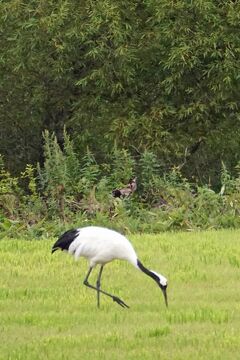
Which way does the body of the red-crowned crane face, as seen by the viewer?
to the viewer's right
